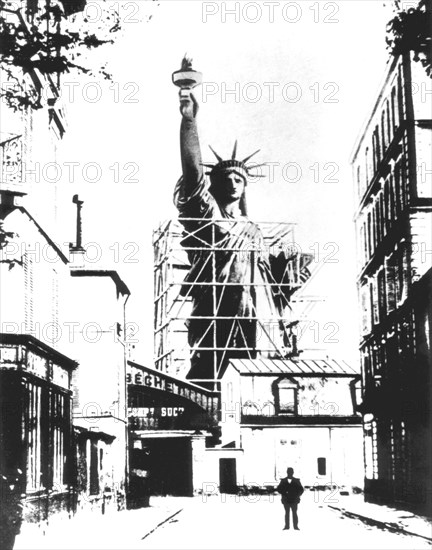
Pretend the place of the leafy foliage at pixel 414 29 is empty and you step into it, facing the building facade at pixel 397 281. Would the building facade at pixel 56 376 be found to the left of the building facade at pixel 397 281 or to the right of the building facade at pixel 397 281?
left

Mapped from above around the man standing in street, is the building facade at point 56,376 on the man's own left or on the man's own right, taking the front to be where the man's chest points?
on the man's own right

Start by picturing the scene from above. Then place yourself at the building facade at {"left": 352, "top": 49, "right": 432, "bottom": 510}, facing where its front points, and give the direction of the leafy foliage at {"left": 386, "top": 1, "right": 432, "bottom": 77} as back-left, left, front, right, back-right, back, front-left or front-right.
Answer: front-left

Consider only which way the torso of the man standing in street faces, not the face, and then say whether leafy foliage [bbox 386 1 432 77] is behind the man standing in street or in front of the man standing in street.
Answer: in front

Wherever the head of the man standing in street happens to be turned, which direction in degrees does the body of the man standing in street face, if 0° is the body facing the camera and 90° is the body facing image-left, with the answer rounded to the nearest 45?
approximately 0°

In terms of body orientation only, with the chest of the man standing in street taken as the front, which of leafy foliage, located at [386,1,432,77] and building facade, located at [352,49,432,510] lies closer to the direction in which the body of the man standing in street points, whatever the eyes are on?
the leafy foliage

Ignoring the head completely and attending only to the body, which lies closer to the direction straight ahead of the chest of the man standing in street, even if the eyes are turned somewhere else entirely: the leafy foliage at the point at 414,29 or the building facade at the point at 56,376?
the leafy foliage

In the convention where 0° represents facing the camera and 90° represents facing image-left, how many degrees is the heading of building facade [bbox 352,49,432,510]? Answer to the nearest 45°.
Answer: approximately 45°

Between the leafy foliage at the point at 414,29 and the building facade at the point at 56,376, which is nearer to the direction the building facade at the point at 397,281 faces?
the building facade

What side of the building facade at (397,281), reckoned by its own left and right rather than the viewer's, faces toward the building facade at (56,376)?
front

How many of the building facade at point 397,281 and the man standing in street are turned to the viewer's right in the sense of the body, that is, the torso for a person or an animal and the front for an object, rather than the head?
0
